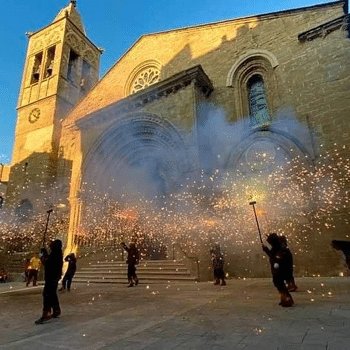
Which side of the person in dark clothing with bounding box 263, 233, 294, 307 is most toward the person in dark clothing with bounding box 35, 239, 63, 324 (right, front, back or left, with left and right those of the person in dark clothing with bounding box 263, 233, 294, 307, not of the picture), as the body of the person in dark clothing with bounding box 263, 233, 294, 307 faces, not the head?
front

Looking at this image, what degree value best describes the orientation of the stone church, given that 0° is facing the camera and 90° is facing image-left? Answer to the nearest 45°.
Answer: approximately 45°

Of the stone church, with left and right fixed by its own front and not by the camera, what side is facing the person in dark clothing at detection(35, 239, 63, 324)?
front

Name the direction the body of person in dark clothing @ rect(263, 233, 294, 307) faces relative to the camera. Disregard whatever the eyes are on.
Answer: to the viewer's left
